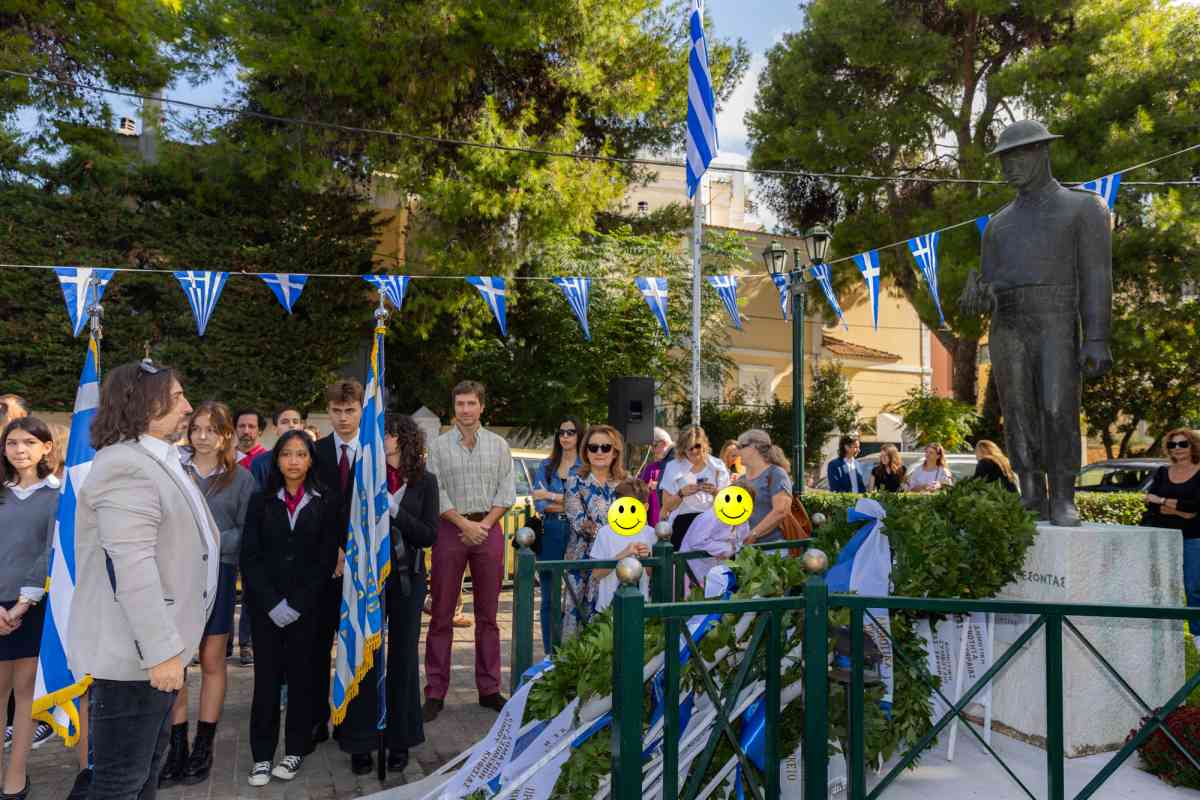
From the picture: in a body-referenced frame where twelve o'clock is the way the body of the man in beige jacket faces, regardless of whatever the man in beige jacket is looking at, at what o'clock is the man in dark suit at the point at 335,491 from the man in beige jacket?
The man in dark suit is roughly at 10 o'clock from the man in beige jacket.

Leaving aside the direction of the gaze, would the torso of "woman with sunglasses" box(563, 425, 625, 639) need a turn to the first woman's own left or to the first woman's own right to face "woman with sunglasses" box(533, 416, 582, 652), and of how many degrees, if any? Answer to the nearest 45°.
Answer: approximately 135° to the first woman's own right

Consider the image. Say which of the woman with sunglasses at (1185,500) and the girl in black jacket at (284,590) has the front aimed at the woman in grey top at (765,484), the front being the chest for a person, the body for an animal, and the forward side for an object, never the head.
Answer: the woman with sunglasses

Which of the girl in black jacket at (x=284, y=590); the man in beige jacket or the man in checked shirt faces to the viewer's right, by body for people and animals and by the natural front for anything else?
the man in beige jacket

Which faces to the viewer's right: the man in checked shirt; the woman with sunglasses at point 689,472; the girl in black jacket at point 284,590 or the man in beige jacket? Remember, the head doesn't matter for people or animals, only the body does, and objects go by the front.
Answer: the man in beige jacket

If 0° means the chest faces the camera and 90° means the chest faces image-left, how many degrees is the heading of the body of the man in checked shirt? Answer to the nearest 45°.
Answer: approximately 0°

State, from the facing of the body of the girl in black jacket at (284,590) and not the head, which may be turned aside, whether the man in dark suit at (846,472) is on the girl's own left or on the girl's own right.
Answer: on the girl's own left

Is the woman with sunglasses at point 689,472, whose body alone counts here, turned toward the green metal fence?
yes

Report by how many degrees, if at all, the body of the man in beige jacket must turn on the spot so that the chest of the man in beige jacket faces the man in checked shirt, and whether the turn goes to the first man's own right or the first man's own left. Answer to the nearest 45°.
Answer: approximately 45° to the first man's own left

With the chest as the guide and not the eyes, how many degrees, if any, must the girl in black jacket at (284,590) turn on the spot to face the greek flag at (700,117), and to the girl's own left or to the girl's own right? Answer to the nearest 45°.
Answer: approximately 135° to the girl's own left

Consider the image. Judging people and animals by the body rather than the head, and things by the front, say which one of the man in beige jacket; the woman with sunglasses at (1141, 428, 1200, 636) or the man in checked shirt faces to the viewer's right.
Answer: the man in beige jacket
